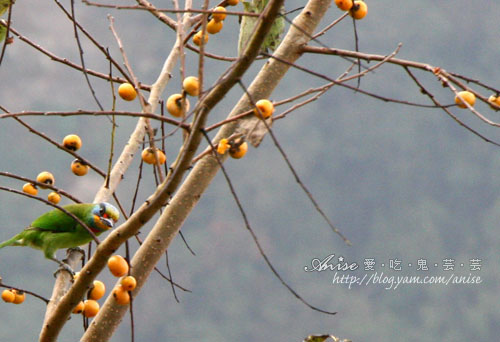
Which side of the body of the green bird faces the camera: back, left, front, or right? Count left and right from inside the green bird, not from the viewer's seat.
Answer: right

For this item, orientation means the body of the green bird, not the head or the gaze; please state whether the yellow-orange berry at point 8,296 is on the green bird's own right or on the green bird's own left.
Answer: on the green bird's own right

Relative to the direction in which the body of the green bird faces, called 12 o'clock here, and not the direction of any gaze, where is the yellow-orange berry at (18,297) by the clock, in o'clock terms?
The yellow-orange berry is roughly at 6 o'clock from the green bird.
